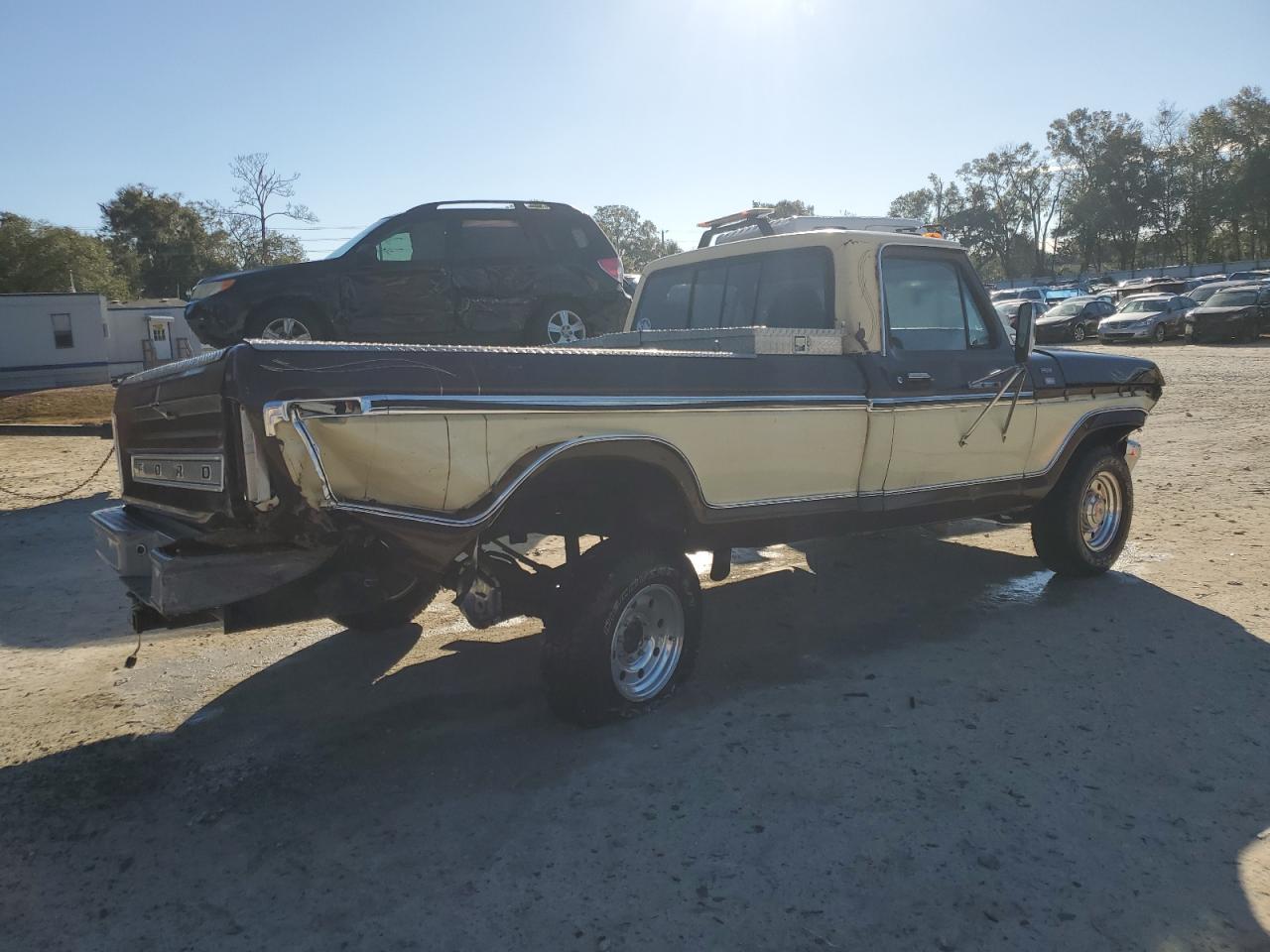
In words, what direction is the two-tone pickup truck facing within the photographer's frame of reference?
facing away from the viewer and to the right of the viewer

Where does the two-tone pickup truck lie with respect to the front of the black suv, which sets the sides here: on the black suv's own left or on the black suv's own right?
on the black suv's own left

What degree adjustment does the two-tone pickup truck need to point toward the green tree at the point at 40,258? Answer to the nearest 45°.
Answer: approximately 90° to its left

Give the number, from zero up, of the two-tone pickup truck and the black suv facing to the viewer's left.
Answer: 1

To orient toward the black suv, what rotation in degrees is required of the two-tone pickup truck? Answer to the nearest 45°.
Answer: approximately 45° to its left

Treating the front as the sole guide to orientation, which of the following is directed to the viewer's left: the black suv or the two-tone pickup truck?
the black suv

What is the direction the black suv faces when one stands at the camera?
facing to the left of the viewer
